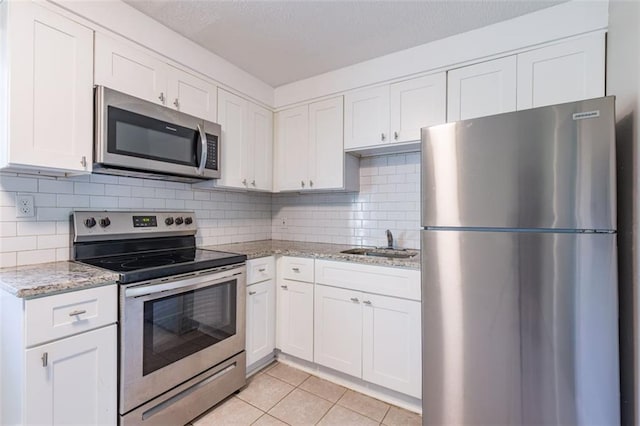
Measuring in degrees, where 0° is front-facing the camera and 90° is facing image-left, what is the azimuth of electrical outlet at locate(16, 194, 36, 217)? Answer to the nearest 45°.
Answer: approximately 0°

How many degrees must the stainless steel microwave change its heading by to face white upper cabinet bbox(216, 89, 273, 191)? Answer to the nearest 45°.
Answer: approximately 90° to its left

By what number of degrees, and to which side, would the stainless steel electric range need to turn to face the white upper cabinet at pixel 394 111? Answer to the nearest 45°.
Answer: approximately 45° to its left

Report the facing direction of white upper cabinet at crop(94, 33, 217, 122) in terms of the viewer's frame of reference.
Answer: facing the viewer and to the right of the viewer

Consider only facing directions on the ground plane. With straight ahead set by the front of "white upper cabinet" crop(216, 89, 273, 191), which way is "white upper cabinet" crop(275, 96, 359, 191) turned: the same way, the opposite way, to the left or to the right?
to the right

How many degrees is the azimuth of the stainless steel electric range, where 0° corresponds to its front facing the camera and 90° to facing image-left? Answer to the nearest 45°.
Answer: approximately 315°

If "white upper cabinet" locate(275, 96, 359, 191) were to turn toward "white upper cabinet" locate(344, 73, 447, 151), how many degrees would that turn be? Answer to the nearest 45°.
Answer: approximately 90° to its left

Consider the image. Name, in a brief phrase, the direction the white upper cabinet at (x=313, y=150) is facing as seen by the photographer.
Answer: facing the viewer and to the left of the viewer

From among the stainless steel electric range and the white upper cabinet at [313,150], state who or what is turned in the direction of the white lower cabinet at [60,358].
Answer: the white upper cabinet
